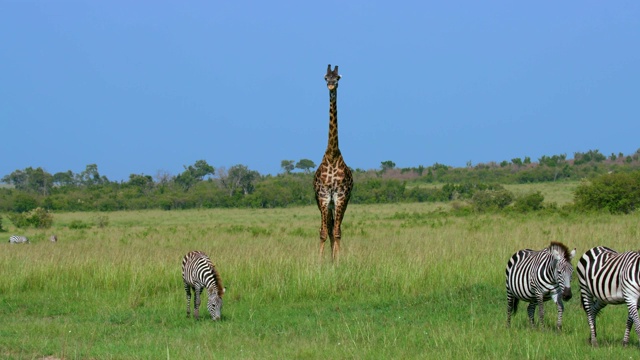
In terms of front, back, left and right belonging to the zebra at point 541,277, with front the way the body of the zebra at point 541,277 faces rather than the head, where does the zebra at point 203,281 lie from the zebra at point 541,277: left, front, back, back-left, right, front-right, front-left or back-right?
back-right

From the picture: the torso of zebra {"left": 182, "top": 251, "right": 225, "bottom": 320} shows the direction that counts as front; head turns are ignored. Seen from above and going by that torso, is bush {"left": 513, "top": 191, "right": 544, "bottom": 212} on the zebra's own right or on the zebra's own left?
on the zebra's own left

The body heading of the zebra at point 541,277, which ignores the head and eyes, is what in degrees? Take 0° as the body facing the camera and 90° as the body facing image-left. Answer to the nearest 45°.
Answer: approximately 315°

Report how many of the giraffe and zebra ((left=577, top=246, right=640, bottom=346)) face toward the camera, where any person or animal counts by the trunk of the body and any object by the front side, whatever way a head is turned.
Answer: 1

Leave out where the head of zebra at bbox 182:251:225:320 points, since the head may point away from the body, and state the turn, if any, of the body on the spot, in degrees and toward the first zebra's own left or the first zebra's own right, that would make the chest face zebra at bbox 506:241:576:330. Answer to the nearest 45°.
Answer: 0° — it already faces it

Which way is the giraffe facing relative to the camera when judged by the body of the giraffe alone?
toward the camera

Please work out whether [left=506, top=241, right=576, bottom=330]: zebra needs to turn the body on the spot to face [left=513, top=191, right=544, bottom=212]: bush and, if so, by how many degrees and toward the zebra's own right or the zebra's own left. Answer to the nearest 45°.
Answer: approximately 135° to the zebra's own left

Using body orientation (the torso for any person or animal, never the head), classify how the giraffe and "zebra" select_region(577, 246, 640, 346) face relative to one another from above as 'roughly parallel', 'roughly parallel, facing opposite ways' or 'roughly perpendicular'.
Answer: roughly perpendicular

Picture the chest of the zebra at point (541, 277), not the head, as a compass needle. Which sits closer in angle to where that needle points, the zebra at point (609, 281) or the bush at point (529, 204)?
the zebra

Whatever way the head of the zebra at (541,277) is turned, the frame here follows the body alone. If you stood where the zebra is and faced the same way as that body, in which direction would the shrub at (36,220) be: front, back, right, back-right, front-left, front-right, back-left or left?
back
